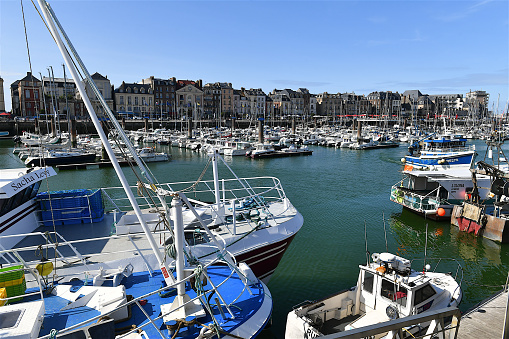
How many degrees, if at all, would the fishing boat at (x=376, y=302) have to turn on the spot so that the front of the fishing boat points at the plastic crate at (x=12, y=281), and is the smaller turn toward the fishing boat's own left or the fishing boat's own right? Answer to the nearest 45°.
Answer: approximately 180°

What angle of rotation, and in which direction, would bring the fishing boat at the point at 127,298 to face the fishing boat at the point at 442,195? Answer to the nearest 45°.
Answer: approximately 45° to its left

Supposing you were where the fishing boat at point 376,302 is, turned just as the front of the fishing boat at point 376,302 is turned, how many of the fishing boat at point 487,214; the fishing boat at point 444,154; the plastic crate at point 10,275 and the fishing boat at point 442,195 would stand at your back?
1

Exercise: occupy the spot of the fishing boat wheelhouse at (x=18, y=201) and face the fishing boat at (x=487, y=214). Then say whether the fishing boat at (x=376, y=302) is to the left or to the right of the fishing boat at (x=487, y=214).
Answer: right

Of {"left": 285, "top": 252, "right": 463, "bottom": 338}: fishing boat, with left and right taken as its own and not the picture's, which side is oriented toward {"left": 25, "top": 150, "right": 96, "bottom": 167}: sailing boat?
left

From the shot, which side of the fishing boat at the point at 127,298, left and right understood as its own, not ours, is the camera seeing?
right

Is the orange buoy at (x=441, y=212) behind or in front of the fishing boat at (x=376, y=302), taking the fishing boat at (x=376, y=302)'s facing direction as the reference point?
in front

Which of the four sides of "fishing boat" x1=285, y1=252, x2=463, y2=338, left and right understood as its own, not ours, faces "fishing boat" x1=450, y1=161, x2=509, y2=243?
front

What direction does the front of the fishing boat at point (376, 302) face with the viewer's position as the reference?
facing away from the viewer and to the right of the viewer

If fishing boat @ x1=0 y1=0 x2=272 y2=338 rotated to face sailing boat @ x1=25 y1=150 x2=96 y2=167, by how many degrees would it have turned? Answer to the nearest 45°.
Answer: approximately 90° to its left

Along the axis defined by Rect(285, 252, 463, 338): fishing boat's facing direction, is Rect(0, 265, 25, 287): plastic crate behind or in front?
behind

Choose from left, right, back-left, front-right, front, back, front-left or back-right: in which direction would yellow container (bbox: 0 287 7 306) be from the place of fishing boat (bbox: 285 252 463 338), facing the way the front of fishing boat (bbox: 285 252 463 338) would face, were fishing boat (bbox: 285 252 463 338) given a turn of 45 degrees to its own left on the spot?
back-left

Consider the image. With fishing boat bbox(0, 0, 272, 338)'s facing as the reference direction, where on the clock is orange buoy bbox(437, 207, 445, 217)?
The orange buoy is roughly at 11 o'clock from the fishing boat.

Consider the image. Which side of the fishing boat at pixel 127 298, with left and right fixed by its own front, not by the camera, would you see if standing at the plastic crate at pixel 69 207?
left

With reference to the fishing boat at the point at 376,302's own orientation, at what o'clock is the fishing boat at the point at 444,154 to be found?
the fishing boat at the point at 444,154 is roughly at 11 o'clock from the fishing boat at the point at 376,302.
